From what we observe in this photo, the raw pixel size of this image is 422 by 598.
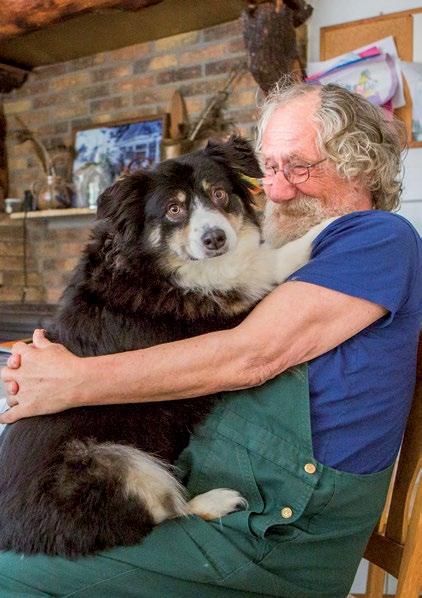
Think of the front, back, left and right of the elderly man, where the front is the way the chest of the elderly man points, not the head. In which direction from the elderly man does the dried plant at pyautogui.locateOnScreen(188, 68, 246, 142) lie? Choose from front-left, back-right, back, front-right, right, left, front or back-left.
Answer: right

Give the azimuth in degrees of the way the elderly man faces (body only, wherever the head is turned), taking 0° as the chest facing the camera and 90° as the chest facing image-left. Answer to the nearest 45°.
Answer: approximately 90°

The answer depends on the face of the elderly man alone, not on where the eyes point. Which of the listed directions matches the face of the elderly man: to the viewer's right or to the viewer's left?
to the viewer's left

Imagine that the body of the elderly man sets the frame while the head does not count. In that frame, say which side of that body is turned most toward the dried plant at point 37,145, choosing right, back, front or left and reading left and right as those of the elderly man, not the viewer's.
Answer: right

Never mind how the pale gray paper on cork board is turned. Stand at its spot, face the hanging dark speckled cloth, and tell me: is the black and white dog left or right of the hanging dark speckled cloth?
left

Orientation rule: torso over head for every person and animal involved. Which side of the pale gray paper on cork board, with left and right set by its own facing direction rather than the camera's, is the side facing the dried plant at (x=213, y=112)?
right

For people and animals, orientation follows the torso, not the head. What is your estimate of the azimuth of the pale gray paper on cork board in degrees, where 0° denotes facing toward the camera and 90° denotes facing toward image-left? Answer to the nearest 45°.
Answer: approximately 0°

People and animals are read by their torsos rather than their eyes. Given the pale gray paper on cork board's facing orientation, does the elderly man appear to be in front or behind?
in front

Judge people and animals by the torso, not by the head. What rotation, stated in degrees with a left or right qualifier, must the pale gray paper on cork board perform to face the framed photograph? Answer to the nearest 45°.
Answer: approximately 90° to its right
